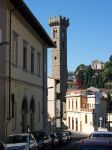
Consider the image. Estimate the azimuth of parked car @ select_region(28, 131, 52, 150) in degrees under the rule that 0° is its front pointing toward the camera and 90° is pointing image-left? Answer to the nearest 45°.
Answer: approximately 315°

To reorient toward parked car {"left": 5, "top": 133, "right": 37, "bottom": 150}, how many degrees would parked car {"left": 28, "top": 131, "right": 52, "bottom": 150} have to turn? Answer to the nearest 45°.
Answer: approximately 45° to its right

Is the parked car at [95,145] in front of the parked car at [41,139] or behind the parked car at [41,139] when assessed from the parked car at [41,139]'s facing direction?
in front
